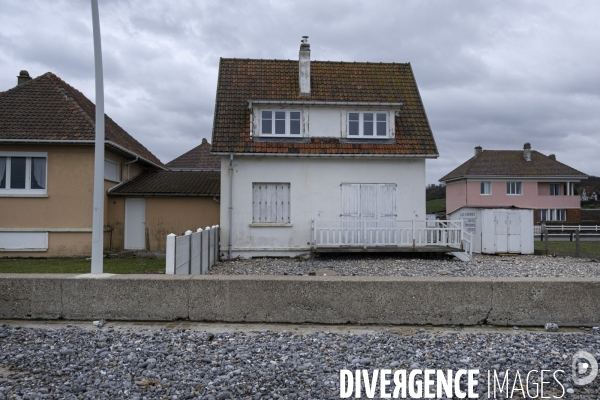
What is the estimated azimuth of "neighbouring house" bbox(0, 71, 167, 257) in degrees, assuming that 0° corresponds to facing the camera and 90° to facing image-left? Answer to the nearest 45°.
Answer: approximately 0°

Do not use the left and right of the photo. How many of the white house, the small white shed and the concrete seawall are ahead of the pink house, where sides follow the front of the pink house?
3

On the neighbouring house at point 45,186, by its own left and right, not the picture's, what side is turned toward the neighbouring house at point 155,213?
left

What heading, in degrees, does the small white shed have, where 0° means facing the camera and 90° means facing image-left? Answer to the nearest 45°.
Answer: approximately 0°

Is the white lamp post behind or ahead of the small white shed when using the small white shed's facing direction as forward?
ahead
